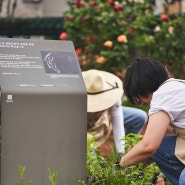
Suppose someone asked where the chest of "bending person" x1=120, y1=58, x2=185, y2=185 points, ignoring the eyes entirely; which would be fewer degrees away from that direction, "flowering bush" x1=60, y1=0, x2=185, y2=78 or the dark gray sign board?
the dark gray sign board

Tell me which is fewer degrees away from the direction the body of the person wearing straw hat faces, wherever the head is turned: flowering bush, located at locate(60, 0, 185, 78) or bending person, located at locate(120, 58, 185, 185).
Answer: the bending person

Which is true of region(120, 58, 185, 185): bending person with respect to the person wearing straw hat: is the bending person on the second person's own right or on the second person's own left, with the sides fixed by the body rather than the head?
on the second person's own left

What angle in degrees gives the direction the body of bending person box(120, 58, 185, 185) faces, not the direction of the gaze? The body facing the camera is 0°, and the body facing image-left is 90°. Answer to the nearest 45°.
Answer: approximately 90°

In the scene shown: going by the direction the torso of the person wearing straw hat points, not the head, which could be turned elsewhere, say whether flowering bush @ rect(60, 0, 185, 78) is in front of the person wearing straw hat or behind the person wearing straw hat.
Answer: behind

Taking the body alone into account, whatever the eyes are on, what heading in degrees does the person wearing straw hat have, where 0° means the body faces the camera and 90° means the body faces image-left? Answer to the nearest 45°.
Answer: approximately 45°

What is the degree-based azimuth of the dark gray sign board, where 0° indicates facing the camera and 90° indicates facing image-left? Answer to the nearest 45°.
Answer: approximately 0°

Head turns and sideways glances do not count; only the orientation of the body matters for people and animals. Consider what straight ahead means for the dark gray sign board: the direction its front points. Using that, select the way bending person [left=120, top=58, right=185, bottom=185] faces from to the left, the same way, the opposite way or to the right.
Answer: to the right

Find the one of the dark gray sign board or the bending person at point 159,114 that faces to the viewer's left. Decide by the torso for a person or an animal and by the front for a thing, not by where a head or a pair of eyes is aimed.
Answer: the bending person

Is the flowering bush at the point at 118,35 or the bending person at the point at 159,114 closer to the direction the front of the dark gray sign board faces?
the bending person

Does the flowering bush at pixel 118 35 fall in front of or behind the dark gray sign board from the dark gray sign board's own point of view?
behind
